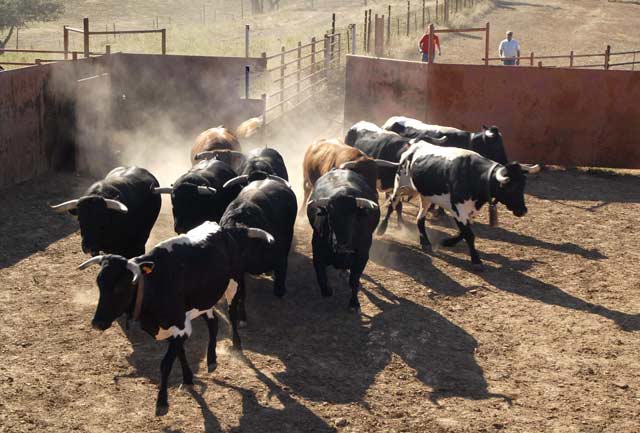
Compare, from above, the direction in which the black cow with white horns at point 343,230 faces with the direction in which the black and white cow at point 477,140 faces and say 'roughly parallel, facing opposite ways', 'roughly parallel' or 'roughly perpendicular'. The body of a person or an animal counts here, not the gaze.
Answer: roughly perpendicular

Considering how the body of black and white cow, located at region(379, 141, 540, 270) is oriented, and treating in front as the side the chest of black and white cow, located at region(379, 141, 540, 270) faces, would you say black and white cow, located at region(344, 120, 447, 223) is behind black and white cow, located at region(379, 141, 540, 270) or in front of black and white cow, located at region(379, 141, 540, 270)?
behind

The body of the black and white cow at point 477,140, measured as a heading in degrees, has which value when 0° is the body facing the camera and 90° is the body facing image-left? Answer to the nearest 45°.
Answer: approximately 270°

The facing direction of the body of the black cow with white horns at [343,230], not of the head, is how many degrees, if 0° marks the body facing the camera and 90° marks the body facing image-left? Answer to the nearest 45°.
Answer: approximately 0°

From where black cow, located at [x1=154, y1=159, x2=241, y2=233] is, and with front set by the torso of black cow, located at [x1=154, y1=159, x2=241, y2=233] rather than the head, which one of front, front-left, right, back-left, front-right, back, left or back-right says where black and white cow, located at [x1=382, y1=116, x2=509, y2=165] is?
back

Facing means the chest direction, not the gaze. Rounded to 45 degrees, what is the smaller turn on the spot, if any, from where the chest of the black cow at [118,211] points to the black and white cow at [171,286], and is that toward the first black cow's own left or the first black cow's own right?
approximately 45° to the first black cow's own left

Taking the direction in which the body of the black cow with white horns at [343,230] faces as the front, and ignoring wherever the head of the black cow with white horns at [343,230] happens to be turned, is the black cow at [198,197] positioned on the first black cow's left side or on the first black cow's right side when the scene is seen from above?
on the first black cow's right side

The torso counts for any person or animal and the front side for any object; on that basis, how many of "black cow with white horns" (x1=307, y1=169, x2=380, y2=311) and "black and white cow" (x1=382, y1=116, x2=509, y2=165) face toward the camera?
1
